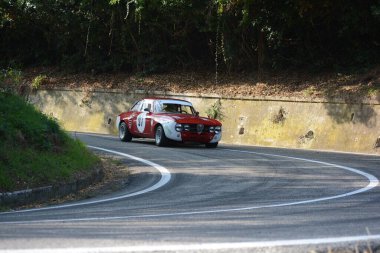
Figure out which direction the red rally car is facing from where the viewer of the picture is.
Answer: facing the viewer and to the right of the viewer

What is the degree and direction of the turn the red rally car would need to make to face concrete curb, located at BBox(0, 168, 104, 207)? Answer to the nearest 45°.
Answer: approximately 45° to its right
